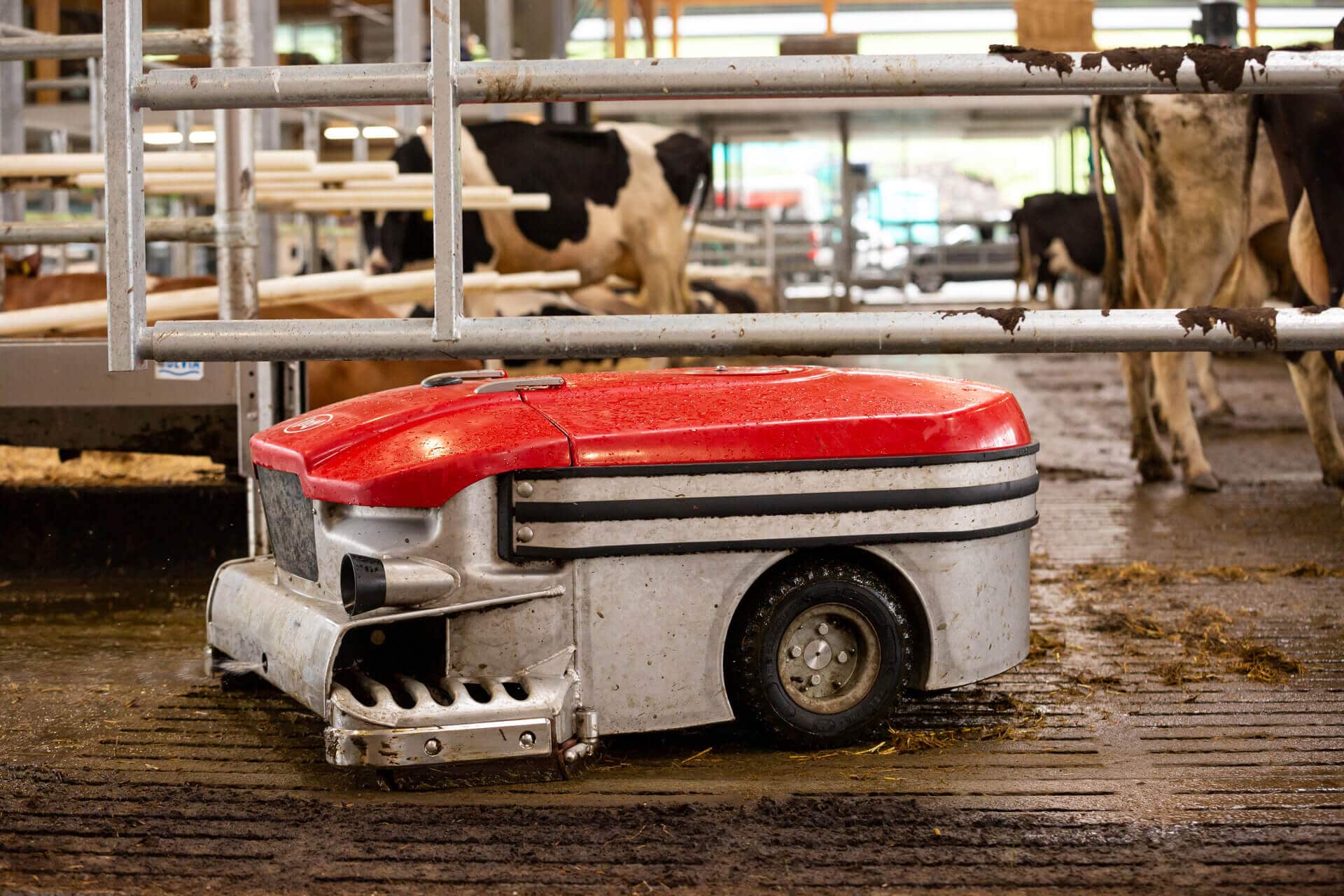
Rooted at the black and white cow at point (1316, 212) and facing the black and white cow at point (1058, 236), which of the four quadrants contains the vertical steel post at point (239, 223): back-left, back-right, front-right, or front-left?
back-left

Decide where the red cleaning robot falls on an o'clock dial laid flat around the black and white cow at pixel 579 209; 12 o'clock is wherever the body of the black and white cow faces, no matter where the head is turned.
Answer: The red cleaning robot is roughly at 9 o'clock from the black and white cow.

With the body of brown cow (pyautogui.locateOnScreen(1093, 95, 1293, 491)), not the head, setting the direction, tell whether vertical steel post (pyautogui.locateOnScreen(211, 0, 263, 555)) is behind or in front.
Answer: behind

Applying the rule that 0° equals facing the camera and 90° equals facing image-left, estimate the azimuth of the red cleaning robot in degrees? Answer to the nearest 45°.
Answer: approximately 45°

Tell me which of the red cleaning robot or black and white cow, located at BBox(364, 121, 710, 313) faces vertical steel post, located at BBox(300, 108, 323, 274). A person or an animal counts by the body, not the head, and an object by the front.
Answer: the black and white cow

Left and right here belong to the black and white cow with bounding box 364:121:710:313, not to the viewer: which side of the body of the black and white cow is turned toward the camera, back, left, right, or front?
left
